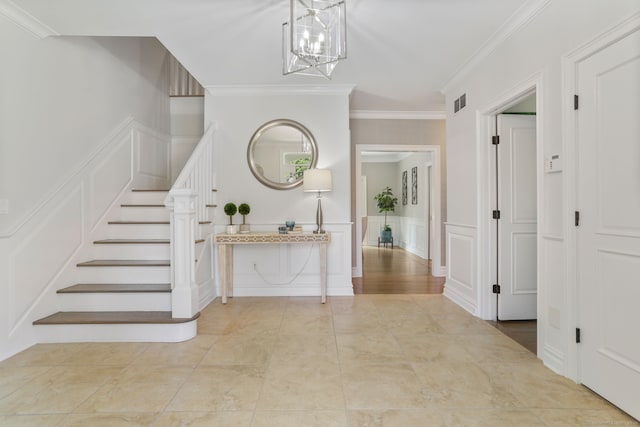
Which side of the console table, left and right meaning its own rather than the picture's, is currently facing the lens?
front

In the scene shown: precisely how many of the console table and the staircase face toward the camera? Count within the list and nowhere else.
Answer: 2

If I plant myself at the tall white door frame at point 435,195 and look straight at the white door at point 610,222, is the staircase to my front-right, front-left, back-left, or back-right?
front-right

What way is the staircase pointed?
toward the camera

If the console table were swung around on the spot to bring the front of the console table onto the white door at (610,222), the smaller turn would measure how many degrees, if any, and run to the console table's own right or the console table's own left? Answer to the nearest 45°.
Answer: approximately 45° to the console table's own left

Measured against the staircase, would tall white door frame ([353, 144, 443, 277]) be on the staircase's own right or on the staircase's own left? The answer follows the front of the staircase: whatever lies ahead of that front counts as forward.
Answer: on the staircase's own left

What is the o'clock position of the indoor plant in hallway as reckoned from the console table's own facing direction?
The indoor plant in hallway is roughly at 7 o'clock from the console table.

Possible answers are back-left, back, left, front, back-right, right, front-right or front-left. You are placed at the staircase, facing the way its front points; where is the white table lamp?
left

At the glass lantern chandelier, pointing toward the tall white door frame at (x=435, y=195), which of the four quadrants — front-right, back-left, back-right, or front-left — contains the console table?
front-left
